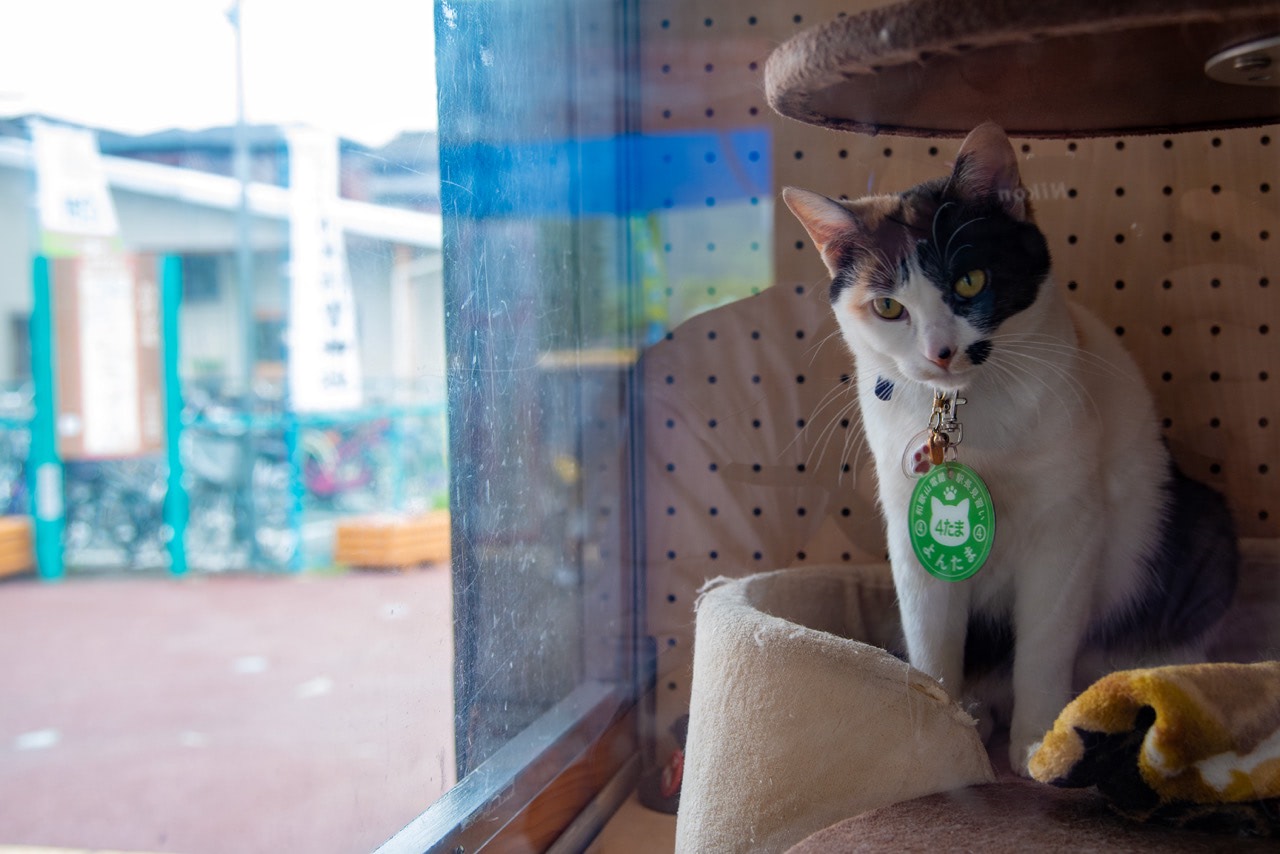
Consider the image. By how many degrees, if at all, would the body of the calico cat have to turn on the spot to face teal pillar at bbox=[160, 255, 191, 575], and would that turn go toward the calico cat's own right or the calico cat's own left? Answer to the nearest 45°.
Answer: approximately 90° to the calico cat's own right

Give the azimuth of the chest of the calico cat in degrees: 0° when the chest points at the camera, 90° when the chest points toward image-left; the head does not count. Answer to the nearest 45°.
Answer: approximately 45°

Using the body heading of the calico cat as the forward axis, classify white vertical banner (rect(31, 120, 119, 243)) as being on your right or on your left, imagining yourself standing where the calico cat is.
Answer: on your right

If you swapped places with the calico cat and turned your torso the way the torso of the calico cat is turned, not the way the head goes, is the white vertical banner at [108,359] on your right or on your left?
on your right

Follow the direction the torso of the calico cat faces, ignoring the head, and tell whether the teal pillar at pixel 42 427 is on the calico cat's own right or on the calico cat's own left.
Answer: on the calico cat's own right

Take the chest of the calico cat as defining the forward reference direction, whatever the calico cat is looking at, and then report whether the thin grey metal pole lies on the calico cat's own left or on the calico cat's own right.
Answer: on the calico cat's own right
